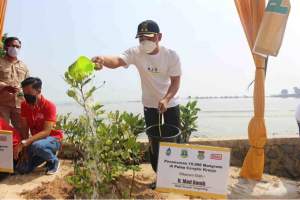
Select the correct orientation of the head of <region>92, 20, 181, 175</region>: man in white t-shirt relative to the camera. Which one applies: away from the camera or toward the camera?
toward the camera

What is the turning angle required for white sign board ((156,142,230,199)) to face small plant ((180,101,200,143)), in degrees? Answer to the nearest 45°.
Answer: approximately 180°

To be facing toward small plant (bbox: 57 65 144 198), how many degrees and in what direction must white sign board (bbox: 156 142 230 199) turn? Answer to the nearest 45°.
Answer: approximately 90° to its right

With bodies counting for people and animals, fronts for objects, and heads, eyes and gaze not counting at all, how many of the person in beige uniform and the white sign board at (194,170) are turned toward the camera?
2

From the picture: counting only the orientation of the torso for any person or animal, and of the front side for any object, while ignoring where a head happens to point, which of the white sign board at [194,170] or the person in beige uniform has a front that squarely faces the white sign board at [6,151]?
the person in beige uniform

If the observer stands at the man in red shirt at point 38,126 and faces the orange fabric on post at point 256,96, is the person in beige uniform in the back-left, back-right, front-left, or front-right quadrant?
back-left

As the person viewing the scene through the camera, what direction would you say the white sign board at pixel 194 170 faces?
facing the viewer

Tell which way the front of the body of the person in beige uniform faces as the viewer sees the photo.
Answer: toward the camera
